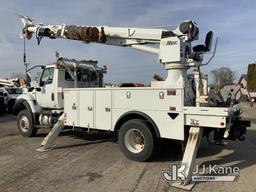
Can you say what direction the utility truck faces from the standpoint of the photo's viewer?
facing away from the viewer and to the left of the viewer
